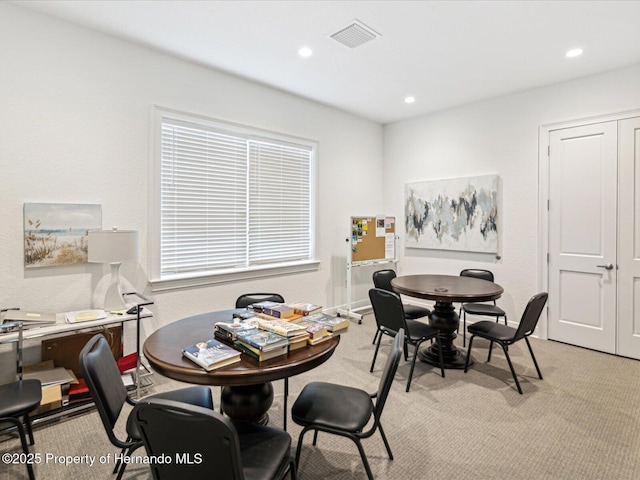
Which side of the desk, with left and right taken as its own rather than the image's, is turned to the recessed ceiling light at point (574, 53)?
front

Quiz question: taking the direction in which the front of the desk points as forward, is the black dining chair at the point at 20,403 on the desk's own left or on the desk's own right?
on the desk's own right

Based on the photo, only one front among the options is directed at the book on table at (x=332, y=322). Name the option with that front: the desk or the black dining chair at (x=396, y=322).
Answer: the desk

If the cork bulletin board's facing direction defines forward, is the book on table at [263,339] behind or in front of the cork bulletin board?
in front

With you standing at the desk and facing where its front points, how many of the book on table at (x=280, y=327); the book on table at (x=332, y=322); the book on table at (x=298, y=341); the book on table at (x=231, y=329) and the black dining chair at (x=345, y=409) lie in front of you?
5

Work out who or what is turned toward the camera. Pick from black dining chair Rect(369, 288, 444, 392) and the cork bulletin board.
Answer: the cork bulletin board

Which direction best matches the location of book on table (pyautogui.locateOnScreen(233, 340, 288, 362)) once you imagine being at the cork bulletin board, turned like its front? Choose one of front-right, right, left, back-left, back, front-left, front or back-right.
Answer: front

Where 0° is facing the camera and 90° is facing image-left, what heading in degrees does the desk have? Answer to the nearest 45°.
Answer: approximately 315°

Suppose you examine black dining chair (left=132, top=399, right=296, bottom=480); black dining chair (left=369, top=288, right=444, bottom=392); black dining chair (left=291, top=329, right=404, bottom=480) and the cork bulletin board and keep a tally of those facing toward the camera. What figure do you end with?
1

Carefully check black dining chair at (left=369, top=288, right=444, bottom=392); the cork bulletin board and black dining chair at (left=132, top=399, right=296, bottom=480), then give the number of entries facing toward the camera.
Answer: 1

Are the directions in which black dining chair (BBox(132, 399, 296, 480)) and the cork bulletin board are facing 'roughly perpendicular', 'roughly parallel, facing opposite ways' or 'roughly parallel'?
roughly parallel, facing opposite ways

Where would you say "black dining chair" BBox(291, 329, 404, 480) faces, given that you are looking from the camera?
facing to the left of the viewer

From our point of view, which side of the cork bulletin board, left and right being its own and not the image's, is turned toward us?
front

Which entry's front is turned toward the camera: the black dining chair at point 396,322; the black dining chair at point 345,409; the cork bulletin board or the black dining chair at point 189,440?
the cork bulletin board

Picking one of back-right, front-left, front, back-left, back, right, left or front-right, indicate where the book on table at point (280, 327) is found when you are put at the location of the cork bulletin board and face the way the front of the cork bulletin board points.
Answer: front
